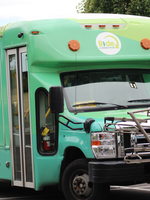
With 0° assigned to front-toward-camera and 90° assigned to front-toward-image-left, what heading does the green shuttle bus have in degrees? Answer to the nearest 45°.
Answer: approximately 315°
